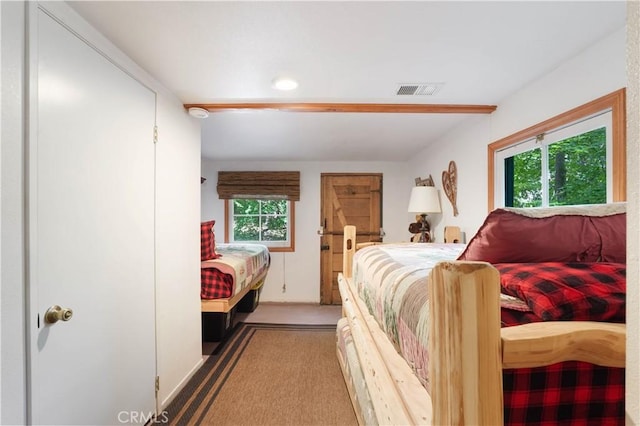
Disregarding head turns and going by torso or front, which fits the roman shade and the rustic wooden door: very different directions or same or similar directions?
same or similar directions

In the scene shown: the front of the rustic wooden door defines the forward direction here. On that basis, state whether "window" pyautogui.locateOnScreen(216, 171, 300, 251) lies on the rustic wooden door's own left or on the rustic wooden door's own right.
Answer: on the rustic wooden door's own right

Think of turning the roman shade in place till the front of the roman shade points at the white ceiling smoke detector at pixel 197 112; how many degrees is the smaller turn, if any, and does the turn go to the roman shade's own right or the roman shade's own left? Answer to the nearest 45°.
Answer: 0° — it already faces it

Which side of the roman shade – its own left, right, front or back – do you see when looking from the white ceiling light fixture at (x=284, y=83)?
front

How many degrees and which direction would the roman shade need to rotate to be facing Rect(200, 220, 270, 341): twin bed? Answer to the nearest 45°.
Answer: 0° — it already faces it

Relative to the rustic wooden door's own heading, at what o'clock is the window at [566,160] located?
The window is roughly at 11 o'clock from the rustic wooden door.

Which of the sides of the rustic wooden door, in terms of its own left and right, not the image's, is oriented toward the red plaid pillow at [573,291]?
front

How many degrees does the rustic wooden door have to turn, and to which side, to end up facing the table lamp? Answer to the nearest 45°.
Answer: approximately 45° to its left

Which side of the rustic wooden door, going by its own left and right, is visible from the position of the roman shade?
right

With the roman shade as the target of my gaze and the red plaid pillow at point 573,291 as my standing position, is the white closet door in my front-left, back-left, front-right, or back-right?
front-left

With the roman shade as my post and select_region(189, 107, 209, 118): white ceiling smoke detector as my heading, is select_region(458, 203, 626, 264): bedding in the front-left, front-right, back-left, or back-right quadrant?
front-left

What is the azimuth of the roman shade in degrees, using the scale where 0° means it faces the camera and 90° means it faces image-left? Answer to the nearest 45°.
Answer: approximately 0°

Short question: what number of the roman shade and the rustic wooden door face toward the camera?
2

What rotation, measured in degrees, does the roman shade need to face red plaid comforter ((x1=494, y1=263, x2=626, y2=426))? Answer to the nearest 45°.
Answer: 0° — it already faces it

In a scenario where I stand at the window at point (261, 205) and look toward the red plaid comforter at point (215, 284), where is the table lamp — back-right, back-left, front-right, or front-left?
front-left

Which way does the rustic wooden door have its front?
toward the camera

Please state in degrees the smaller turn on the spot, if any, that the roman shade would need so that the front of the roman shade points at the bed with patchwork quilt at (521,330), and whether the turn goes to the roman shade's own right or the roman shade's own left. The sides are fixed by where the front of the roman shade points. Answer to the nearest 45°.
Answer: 0° — it already faces it

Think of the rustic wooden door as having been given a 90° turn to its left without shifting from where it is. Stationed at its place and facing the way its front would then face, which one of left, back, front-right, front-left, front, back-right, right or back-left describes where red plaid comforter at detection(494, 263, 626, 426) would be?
right

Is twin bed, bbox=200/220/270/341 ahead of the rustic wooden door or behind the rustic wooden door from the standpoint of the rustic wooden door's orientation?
ahead
